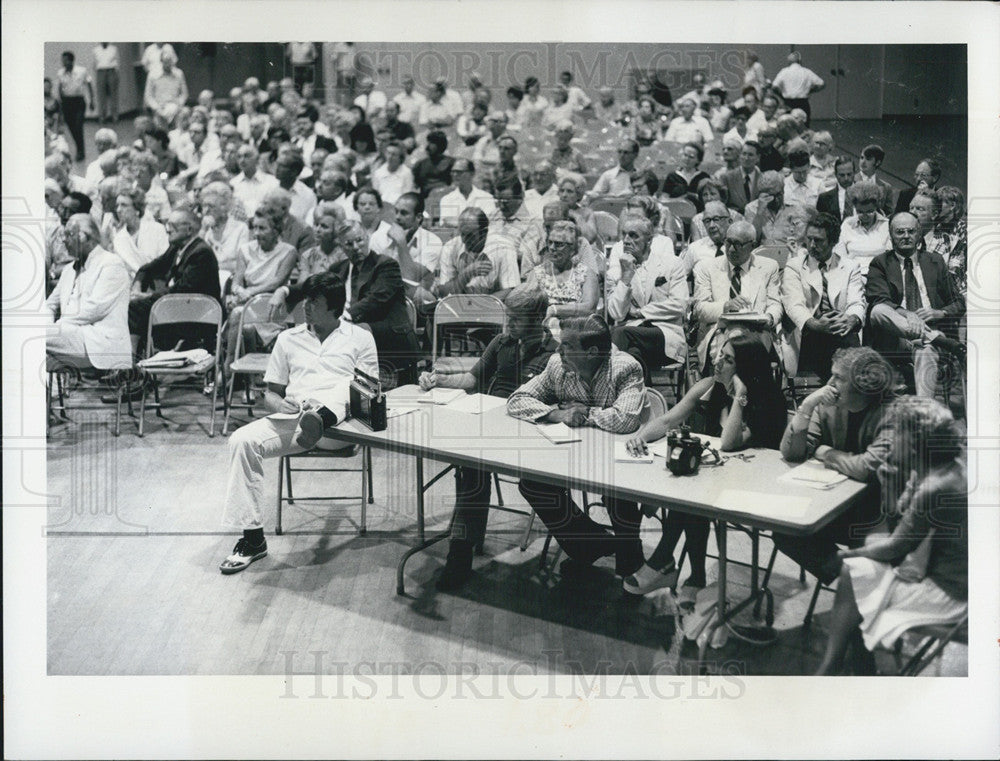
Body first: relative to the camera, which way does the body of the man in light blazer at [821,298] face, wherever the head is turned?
toward the camera

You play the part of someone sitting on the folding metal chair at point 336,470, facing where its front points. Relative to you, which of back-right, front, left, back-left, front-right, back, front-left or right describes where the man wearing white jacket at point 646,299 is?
left

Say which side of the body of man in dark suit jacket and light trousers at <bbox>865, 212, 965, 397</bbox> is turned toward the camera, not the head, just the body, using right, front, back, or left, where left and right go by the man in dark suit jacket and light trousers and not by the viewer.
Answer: front

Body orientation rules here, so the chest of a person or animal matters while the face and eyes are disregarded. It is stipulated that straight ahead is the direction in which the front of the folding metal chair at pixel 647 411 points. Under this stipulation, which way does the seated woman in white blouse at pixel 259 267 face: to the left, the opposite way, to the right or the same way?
the same way

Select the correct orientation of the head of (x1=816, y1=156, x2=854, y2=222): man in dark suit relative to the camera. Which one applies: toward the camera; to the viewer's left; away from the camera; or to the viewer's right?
toward the camera

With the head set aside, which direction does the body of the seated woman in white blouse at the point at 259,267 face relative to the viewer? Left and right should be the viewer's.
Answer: facing the viewer and to the left of the viewer

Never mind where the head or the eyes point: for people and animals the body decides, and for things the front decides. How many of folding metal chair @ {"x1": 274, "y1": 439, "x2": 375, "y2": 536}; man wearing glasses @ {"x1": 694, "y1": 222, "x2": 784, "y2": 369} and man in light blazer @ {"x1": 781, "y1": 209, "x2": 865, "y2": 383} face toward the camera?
3

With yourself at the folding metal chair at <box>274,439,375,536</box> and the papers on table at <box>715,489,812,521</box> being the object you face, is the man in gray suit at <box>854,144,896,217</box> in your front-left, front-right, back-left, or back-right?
front-left

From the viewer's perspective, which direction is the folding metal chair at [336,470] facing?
toward the camera
